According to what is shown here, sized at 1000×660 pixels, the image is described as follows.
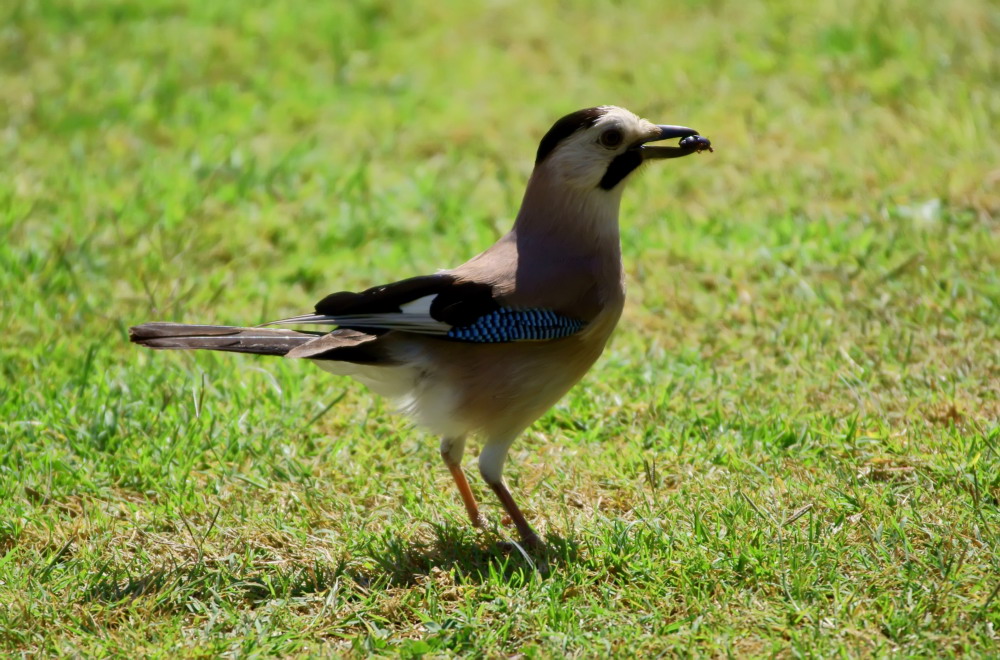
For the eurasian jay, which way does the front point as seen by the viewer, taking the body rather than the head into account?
to the viewer's right
